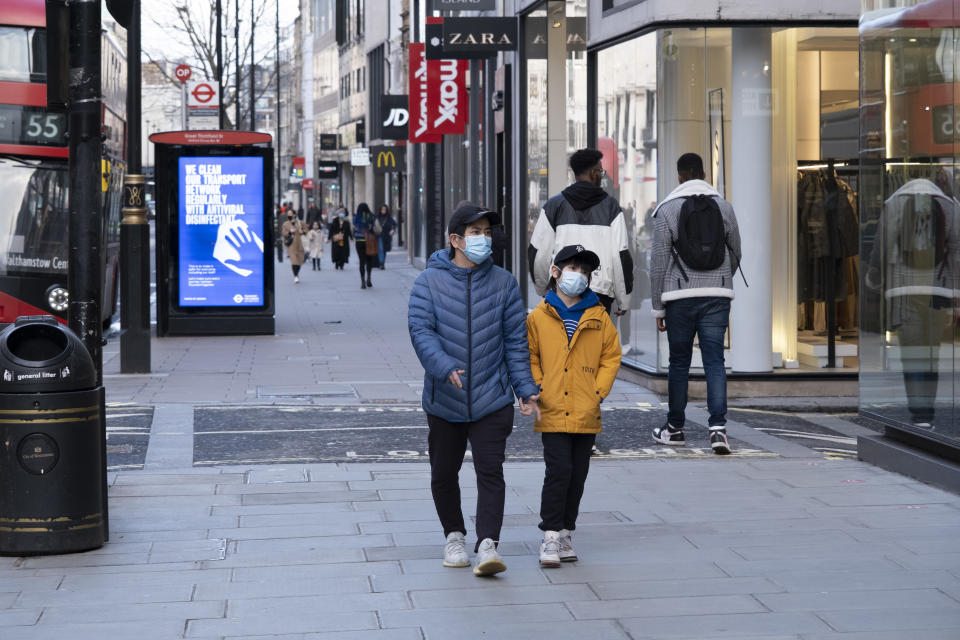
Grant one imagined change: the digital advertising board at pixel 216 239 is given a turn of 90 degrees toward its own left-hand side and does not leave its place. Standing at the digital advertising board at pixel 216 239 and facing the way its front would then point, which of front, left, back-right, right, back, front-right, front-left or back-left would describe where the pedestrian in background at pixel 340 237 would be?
left

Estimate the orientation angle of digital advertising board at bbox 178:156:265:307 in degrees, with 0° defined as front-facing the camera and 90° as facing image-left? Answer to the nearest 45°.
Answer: approximately 0°

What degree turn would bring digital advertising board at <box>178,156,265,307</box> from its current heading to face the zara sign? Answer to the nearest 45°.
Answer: approximately 90° to its left
